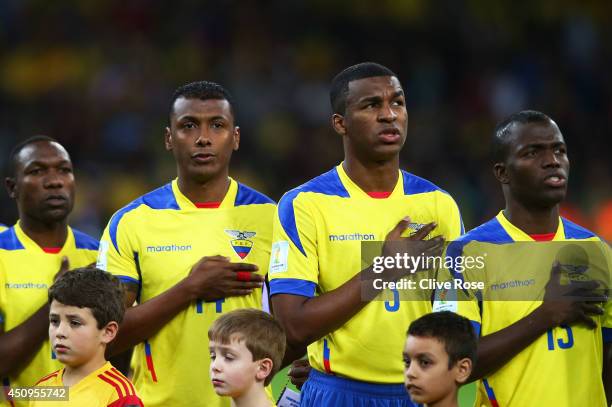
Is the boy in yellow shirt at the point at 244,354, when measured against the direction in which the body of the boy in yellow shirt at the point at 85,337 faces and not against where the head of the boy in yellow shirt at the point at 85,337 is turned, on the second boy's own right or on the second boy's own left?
on the second boy's own left

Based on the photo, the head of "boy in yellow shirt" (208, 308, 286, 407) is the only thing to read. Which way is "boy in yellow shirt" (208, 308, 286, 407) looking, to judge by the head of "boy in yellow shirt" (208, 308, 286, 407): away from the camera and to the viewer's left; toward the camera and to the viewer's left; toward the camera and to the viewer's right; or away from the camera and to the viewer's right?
toward the camera and to the viewer's left

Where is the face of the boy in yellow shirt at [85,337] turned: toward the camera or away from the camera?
toward the camera

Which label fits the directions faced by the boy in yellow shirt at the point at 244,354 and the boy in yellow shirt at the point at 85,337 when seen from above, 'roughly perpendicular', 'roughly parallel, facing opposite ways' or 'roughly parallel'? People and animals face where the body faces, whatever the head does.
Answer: roughly parallel

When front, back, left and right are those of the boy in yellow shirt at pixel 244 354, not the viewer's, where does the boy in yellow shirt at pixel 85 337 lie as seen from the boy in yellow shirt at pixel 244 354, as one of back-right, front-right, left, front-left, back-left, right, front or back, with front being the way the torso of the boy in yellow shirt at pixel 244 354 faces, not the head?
front-right

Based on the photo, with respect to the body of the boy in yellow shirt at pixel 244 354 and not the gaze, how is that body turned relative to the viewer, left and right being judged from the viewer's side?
facing the viewer and to the left of the viewer

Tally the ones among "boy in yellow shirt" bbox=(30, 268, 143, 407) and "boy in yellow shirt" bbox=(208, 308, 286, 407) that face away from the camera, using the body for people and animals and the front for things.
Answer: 0
